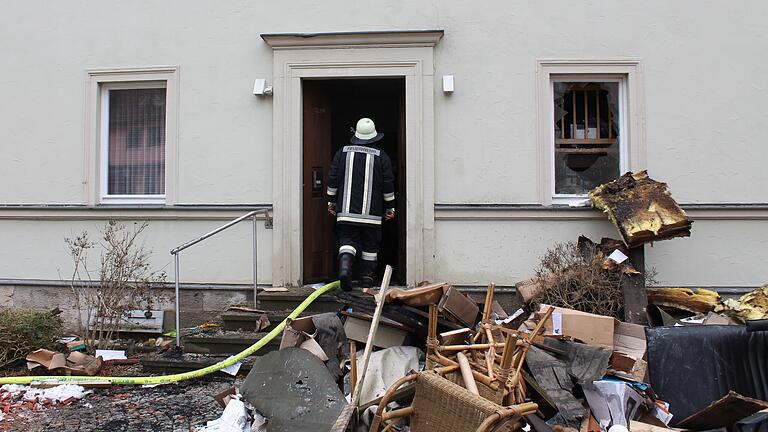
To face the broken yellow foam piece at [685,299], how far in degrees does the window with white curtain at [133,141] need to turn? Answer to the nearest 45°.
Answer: approximately 45° to its left

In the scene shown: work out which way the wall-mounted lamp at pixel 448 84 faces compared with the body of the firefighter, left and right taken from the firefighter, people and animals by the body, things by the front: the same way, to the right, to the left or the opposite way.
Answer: the opposite way

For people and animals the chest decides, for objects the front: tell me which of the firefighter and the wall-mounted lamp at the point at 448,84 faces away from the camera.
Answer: the firefighter

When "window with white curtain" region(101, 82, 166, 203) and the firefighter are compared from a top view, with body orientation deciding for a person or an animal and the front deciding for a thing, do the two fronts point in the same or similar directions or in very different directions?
very different directions

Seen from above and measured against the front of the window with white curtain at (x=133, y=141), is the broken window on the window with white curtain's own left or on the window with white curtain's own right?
on the window with white curtain's own left

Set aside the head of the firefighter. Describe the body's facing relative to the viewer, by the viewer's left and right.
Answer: facing away from the viewer

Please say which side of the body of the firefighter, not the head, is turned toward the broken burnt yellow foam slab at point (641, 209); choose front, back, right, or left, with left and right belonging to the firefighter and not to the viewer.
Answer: right

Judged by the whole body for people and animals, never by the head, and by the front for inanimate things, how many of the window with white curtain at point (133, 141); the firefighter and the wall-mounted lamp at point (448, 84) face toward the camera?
2

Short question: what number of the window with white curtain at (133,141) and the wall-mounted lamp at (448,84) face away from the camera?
0

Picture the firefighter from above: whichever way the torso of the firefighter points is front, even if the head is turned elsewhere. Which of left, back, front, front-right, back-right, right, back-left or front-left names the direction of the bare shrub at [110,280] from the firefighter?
left

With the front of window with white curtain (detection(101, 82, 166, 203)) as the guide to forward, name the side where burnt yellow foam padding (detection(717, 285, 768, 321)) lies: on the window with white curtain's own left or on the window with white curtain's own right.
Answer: on the window with white curtain's own left

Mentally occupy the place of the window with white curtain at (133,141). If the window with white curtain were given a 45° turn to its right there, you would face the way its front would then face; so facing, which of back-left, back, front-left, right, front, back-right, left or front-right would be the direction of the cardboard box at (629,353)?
left

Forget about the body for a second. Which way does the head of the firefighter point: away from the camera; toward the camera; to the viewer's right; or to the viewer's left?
away from the camera
